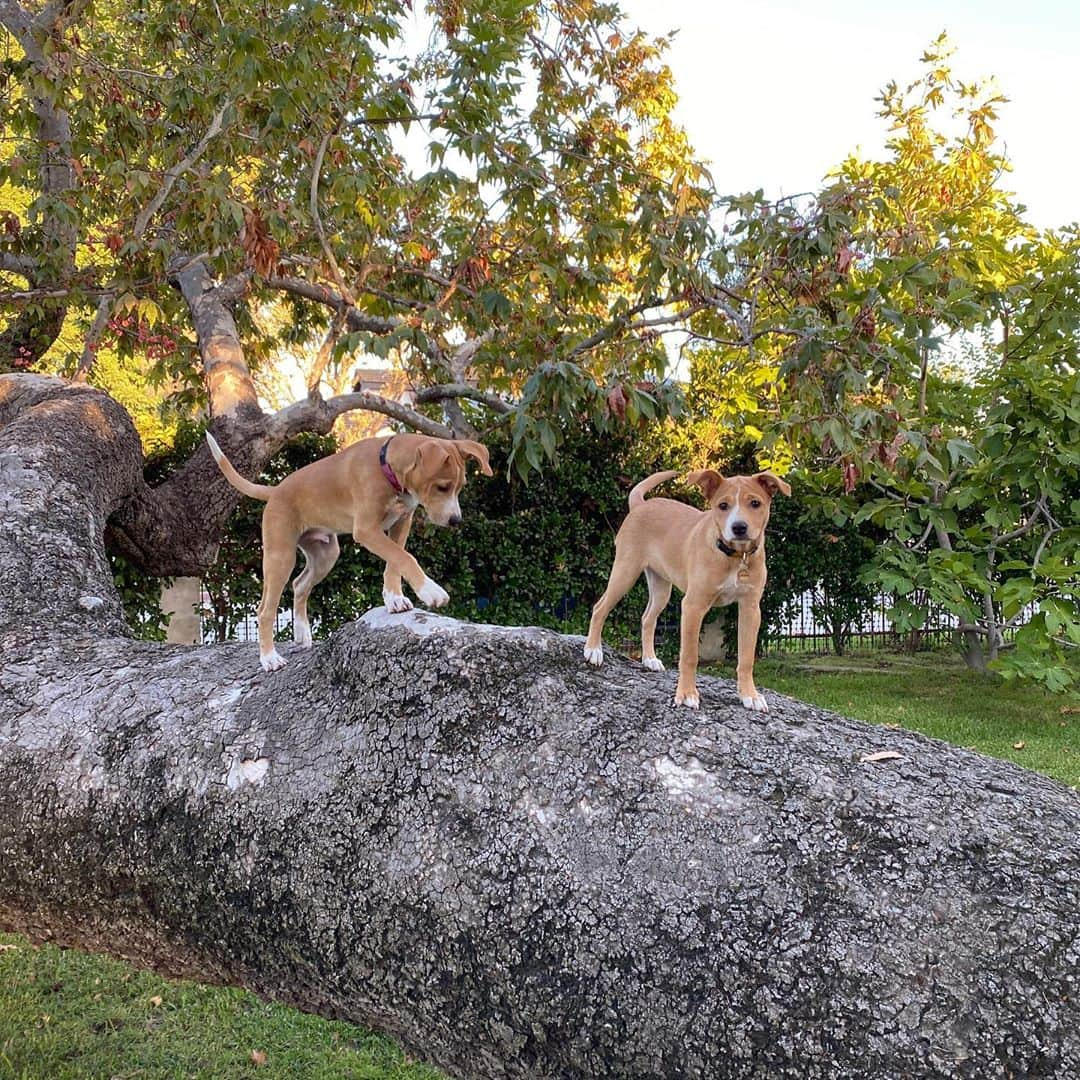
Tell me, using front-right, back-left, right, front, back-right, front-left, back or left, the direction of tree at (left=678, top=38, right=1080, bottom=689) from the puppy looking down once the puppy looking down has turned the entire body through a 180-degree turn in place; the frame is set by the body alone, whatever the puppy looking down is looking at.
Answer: back-right

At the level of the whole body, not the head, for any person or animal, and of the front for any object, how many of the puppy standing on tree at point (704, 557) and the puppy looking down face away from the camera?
0

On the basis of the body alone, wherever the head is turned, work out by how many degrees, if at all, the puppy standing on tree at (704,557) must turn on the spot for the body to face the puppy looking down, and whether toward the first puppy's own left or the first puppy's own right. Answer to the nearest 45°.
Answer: approximately 135° to the first puppy's own right

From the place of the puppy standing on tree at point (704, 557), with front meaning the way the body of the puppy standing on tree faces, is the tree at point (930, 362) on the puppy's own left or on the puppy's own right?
on the puppy's own left

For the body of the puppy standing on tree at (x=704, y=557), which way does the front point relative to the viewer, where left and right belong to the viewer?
facing the viewer and to the right of the viewer

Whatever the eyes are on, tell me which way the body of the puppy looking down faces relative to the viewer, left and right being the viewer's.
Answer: facing to the right of the viewer
